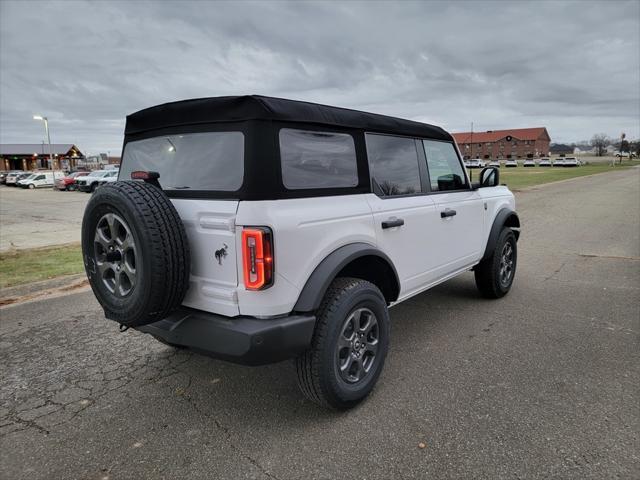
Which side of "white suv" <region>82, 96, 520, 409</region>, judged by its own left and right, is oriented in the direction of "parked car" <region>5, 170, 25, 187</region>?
left

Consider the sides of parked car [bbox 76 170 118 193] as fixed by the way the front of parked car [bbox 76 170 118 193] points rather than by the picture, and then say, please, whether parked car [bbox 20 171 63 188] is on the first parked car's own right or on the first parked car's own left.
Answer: on the first parked car's own right

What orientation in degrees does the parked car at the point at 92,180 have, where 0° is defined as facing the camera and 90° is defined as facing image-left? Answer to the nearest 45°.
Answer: approximately 45°

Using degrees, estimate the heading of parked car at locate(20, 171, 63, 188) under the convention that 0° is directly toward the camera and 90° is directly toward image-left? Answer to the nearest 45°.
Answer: approximately 45°

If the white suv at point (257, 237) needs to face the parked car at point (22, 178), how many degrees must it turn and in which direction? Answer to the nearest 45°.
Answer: approximately 90° to its left

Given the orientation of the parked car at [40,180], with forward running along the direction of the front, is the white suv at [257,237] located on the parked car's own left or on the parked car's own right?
on the parked car's own left

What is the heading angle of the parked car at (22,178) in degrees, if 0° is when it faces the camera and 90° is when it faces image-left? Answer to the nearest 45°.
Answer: approximately 45°

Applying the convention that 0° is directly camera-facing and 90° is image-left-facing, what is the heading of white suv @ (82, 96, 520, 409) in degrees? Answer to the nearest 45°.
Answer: approximately 225°
